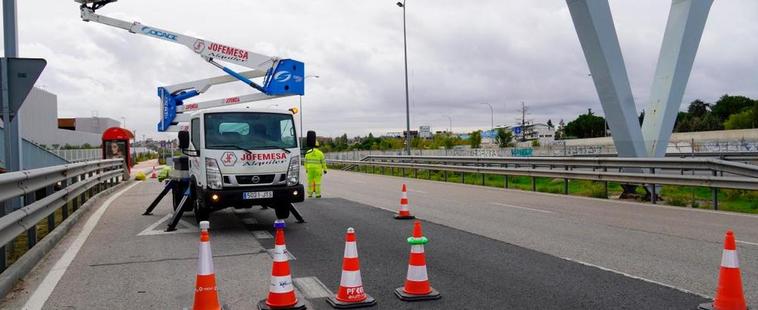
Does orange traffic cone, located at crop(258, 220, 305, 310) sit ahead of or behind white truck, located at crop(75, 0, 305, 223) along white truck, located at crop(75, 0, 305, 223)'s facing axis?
ahead

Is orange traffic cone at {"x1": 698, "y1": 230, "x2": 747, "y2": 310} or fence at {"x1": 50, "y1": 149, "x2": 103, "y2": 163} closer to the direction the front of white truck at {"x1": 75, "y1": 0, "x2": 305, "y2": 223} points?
the orange traffic cone

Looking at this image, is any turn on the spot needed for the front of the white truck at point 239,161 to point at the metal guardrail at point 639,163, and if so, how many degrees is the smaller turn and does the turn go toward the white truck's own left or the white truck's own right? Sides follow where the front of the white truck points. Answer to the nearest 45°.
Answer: approximately 90° to the white truck's own left

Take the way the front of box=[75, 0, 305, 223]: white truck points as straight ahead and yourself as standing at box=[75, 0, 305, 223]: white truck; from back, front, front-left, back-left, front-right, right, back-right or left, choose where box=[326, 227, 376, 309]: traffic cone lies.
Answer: front

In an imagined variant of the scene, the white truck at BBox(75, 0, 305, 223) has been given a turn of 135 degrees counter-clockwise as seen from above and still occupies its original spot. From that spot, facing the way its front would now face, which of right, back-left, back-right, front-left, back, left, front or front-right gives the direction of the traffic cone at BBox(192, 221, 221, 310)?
back-right

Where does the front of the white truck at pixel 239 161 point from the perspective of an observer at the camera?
facing the viewer

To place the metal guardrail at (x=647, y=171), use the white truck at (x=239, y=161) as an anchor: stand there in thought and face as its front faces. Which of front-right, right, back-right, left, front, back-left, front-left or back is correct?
left

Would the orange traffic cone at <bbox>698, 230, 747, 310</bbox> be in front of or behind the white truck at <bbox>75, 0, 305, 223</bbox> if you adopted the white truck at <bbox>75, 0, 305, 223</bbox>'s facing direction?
in front
